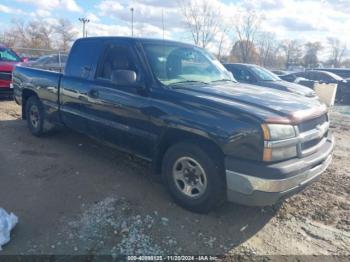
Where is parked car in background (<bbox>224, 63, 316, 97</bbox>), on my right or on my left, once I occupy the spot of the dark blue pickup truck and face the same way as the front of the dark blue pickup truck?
on my left

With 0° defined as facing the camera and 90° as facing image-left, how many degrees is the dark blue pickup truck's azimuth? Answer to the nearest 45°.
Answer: approximately 315°

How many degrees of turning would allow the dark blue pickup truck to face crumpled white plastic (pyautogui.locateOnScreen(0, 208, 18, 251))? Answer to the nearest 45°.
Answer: approximately 90° to its right

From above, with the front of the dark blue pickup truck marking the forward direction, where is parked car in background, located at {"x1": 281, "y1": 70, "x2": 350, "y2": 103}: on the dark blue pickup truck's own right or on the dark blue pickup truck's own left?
on the dark blue pickup truck's own left

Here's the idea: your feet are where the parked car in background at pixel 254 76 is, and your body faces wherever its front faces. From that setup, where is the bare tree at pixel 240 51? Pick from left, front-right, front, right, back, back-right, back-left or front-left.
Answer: back-left

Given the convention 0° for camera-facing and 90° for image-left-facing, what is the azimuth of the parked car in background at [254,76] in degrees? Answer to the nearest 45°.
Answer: approximately 315°

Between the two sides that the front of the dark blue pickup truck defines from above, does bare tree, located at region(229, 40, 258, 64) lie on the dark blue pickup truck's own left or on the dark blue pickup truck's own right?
on the dark blue pickup truck's own left
